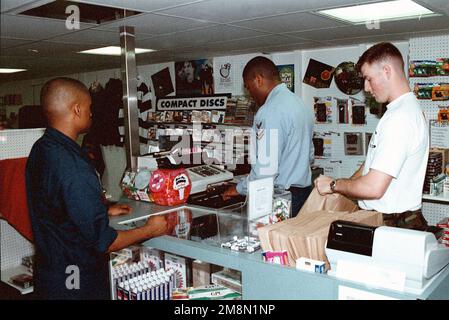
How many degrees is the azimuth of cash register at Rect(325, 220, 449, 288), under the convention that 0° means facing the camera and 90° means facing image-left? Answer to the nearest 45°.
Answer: approximately 225°

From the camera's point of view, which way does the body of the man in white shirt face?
to the viewer's left

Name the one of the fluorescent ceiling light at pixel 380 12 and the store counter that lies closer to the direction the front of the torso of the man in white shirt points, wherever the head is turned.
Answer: the store counter

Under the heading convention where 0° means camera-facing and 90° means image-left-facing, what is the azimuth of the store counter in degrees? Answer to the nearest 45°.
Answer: approximately 45°

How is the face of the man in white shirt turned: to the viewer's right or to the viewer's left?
to the viewer's left

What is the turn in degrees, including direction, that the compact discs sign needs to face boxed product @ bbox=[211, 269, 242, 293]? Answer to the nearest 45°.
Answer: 0° — it already faces it

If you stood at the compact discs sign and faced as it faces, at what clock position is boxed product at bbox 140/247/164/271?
The boxed product is roughly at 12 o'clock from the compact discs sign.

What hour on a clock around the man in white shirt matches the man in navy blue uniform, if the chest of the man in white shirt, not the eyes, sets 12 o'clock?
The man in navy blue uniform is roughly at 11 o'clock from the man in white shirt.

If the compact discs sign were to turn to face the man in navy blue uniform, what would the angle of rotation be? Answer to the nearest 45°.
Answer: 0° — it already faces them

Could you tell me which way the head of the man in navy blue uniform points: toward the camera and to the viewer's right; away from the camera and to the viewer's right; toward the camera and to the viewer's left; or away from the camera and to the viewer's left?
away from the camera and to the viewer's right
